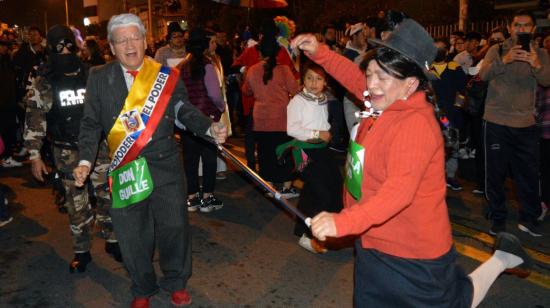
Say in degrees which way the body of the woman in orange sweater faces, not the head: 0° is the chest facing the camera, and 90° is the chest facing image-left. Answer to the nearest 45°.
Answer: approximately 90°

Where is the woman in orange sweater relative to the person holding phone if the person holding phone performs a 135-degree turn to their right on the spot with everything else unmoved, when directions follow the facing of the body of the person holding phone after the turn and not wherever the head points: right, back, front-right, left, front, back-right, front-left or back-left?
back-left

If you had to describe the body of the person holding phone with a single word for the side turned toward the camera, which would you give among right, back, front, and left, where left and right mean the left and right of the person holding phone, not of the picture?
front

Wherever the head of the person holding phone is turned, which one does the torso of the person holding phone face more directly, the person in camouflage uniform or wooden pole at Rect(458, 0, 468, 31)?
the person in camouflage uniform

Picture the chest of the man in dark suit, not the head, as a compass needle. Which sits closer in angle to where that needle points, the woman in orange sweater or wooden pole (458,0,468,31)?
the woman in orange sweater

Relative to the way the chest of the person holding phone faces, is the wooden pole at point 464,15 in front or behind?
behind

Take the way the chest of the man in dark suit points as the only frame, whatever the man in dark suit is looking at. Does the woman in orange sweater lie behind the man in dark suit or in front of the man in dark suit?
in front

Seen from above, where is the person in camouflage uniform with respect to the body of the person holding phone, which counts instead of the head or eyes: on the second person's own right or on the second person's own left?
on the second person's own right

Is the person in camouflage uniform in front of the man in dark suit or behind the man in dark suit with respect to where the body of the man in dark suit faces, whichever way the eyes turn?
behind

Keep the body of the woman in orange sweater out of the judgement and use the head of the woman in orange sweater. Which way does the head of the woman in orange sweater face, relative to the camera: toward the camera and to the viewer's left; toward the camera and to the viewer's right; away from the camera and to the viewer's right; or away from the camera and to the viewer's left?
toward the camera and to the viewer's left

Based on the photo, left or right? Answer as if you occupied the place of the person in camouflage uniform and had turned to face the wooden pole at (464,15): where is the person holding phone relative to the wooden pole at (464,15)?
right

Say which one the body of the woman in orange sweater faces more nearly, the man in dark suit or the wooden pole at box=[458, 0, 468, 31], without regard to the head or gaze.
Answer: the man in dark suit

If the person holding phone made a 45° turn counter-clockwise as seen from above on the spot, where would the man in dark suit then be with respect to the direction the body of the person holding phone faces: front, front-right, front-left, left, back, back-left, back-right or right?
right

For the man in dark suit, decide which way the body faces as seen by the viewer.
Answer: toward the camera
